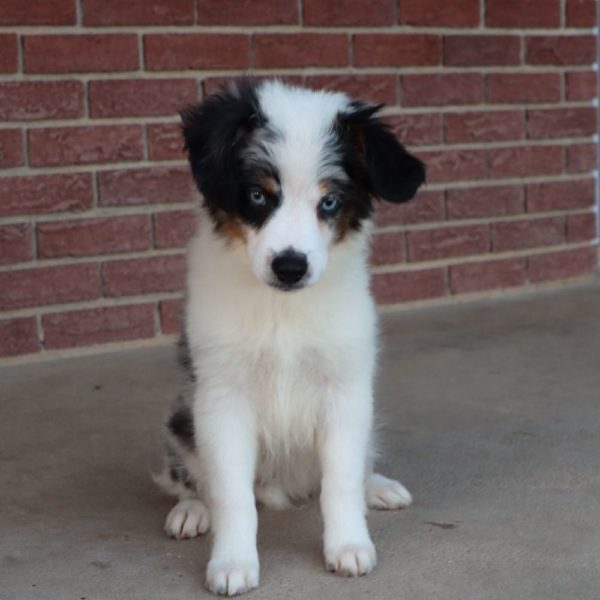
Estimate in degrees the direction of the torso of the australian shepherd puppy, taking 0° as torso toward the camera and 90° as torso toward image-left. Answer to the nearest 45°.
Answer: approximately 0°
